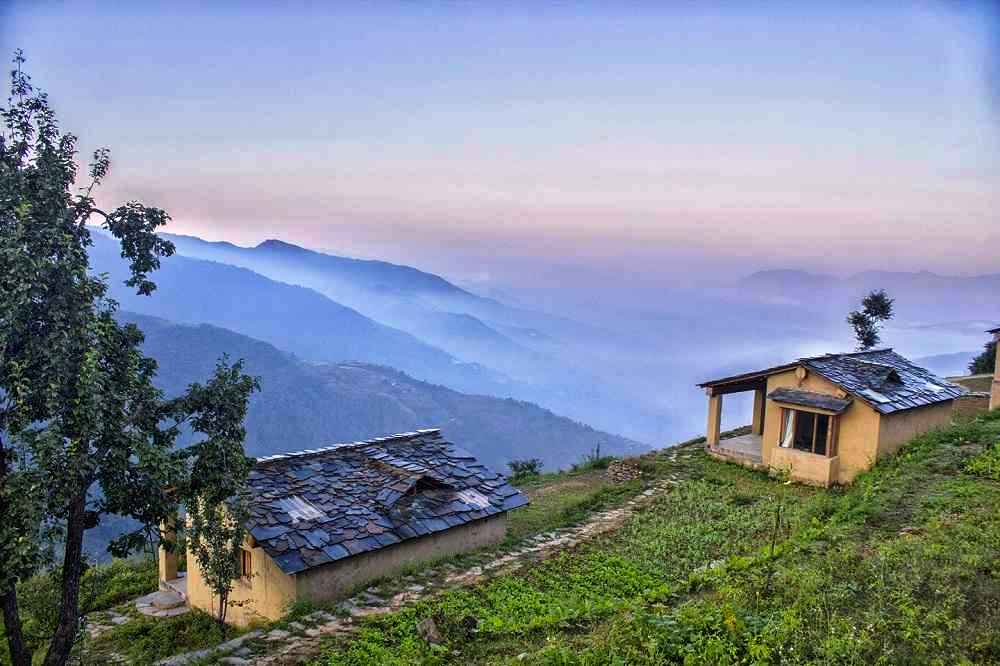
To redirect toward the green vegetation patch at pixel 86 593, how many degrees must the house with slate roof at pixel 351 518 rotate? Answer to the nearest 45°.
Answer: approximately 45° to its right

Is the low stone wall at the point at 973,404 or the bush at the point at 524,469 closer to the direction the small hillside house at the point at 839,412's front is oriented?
the bush

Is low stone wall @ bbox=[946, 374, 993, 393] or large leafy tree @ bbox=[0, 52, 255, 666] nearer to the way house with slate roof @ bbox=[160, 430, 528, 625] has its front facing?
the large leafy tree

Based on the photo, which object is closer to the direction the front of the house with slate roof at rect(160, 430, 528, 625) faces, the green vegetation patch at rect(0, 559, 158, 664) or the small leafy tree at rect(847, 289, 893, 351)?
the green vegetation patch

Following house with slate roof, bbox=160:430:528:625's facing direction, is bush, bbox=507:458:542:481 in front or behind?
behind

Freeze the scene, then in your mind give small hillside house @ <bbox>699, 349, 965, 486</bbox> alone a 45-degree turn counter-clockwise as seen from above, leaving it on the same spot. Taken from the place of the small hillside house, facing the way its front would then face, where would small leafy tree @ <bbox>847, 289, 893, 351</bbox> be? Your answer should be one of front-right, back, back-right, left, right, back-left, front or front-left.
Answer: back

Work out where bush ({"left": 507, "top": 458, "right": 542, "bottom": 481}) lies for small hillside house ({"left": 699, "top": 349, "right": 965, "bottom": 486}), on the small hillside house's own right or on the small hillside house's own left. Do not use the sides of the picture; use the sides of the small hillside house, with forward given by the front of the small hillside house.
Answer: on the small hillside house's own right

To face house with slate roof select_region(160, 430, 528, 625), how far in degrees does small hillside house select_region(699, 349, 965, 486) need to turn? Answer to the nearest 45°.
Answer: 0° — it already faces it

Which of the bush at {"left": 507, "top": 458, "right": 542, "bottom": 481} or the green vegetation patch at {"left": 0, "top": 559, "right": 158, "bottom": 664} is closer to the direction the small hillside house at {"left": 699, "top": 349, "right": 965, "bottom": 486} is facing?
the green vegetation patch

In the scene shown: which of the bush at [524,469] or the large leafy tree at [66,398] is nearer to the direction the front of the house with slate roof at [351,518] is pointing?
the large leafy tree

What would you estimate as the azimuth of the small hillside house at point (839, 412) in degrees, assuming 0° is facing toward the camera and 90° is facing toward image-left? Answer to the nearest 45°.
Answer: approximately 45°
